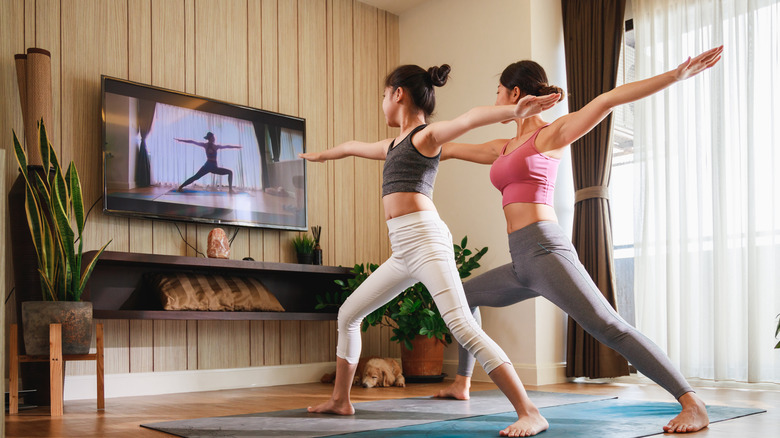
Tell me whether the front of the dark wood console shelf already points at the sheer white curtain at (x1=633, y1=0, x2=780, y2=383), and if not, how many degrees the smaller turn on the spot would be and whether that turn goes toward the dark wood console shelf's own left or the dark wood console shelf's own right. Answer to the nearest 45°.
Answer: approximately 45° to the dark wood console shelf's own left

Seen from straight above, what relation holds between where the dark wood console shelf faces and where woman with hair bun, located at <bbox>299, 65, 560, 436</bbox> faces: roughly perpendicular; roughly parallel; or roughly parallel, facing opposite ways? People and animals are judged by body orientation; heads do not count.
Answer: roughly perpendicular

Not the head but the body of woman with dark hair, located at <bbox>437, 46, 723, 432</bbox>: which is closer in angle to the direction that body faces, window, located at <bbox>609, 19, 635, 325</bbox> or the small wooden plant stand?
the small wooden plant stand

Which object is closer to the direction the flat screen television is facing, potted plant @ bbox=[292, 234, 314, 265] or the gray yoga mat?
the gray yoga mat

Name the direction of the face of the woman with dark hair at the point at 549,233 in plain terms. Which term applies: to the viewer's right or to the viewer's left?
to the viewer's left

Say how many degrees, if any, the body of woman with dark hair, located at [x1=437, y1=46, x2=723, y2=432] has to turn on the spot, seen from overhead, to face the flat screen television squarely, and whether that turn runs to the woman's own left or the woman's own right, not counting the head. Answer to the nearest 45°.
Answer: approximately 90° to the woman's own right

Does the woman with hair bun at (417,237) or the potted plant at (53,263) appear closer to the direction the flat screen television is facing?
the woman with hair bun
